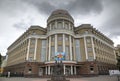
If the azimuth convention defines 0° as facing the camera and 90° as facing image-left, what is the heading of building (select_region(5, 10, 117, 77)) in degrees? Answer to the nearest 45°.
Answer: approximately 0°
